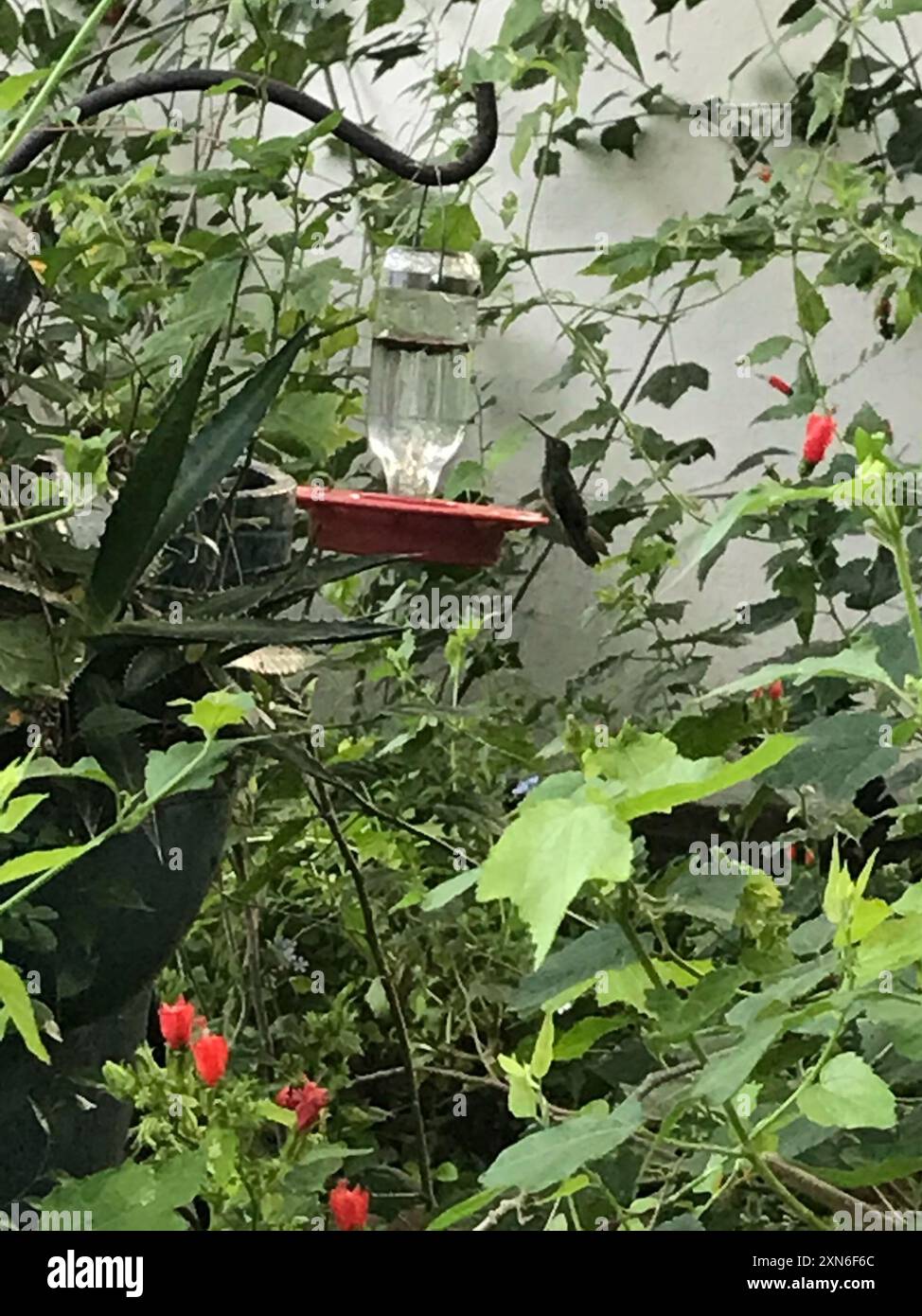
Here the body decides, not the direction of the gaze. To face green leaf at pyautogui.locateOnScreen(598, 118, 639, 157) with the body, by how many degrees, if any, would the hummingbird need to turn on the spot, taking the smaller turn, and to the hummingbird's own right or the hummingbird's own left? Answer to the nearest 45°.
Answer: approximately 90° to the hummingbird's own right

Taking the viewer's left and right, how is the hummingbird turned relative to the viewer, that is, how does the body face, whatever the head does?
facing to the left of the viewer
